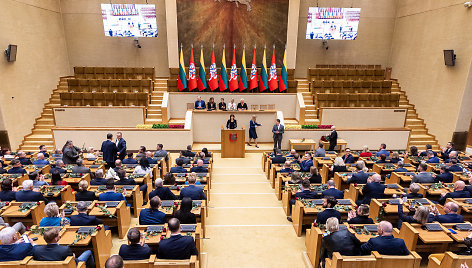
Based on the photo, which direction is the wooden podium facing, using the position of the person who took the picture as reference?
facing the viewer

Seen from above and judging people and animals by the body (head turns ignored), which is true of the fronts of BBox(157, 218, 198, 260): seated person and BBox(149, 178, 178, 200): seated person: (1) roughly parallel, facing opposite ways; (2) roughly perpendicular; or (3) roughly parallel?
roughly parallel

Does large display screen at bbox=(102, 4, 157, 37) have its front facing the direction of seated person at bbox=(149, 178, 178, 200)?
yes

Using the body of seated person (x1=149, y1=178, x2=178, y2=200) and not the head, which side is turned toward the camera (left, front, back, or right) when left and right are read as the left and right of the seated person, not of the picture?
back

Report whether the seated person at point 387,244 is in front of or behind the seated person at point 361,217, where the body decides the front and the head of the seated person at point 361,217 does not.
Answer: behind

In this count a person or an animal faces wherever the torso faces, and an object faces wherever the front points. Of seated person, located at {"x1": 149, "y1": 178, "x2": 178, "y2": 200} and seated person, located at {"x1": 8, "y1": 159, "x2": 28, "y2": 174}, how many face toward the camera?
0

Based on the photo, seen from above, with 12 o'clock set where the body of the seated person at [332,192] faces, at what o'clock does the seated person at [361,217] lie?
the seated person at [361,217] is roughly at 5 o'clock from the seated person at [332,192].

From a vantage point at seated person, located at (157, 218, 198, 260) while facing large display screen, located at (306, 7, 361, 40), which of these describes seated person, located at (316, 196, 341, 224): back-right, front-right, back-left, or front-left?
front-right

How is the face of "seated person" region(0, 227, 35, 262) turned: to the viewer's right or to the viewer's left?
to the viewer's right

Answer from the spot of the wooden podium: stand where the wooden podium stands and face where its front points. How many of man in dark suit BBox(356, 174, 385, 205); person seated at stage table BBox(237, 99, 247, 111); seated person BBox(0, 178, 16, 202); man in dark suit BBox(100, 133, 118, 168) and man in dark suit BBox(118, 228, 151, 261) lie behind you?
1

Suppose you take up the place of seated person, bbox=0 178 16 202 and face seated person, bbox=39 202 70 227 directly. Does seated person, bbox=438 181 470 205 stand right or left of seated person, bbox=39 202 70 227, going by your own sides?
left

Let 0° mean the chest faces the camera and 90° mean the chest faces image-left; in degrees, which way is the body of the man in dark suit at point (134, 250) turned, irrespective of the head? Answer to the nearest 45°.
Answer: approximately 180°

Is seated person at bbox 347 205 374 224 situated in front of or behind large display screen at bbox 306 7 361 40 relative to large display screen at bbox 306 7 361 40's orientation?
in front

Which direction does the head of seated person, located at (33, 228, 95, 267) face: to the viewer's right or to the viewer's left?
to the viewer's right

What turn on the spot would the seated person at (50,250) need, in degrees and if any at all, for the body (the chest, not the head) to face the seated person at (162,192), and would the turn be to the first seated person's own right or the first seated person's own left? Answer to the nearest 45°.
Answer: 0° — they already face them

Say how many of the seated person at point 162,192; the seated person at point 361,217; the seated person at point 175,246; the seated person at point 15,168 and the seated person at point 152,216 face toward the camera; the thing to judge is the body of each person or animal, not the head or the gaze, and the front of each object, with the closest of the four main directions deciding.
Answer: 0

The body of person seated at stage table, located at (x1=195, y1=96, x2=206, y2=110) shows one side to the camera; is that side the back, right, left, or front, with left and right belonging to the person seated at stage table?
front

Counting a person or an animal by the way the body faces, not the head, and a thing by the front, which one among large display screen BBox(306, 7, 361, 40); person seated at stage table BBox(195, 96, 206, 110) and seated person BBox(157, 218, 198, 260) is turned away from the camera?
the seated person

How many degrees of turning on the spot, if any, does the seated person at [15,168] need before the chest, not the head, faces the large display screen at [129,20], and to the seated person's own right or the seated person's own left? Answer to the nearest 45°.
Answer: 0° — they already face it
